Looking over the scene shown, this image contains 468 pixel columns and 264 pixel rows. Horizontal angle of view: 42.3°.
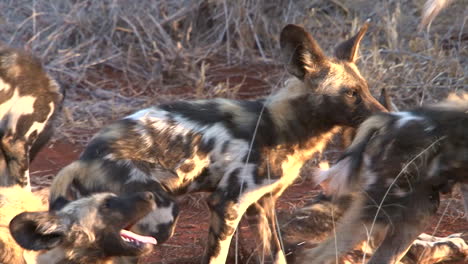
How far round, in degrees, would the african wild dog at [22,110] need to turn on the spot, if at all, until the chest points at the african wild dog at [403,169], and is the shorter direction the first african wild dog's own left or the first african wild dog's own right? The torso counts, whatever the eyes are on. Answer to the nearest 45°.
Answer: approximately 135° to the first african wild dog's own left

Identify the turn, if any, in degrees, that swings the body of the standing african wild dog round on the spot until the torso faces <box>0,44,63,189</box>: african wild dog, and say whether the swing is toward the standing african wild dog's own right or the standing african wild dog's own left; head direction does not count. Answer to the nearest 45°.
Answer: approximately 135° to the standing african wild dog's own left

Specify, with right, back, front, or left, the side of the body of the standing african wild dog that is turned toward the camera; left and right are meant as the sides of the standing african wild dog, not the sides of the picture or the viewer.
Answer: right

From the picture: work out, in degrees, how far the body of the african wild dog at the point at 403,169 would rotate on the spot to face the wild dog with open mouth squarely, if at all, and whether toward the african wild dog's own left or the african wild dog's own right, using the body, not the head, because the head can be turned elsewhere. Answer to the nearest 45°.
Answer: approximately 135° to the african wild dog's own right

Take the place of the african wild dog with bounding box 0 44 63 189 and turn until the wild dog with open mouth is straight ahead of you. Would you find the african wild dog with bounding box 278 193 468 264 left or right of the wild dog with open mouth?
left

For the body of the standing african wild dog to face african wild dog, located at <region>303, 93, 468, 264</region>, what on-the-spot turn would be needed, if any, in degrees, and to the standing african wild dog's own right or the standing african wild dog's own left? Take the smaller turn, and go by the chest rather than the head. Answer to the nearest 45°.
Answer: approximately 45° to the standing african wild dog's own right
